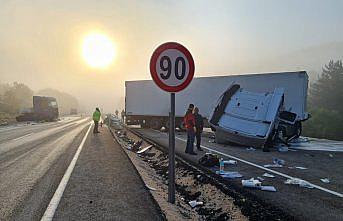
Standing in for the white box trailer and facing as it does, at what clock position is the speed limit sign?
The speed limit sign is roughly at 3 o'clock from the white box trailer.

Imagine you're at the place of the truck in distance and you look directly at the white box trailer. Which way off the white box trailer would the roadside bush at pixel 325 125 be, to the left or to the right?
left

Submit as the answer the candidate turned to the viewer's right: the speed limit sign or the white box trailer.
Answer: the white box trailer

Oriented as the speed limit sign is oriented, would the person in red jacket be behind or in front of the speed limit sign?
behind

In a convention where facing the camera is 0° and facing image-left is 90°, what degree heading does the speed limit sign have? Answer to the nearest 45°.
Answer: approximately 0°

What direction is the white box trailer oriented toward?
to the viewer's right
